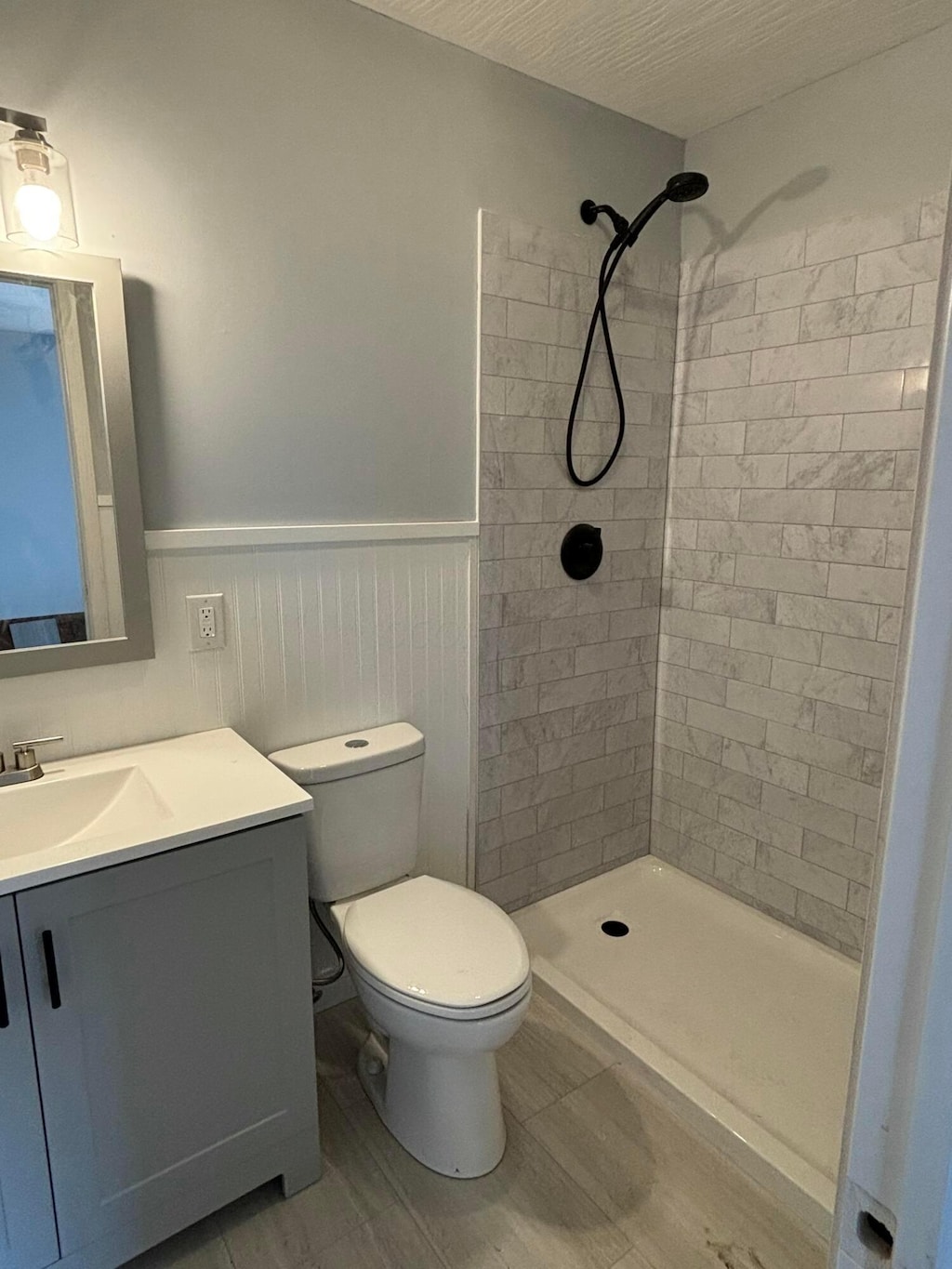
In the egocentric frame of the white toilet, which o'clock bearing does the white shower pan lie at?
The white shower pan is roughly at 10 o'clock from the white toilet.

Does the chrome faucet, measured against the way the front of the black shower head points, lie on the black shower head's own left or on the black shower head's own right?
on the black shower head's own right

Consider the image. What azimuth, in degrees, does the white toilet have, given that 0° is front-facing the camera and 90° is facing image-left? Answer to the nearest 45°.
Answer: approximately 315°

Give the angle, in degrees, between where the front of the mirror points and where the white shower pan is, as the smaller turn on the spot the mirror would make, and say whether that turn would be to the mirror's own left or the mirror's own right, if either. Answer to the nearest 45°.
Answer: approximately 45° to the mirror's own left

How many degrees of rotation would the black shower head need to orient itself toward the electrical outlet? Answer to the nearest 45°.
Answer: approximately 90° to its right

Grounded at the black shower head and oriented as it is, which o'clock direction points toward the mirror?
The mirror is roughly at 3 o'clock from the black shower head.
